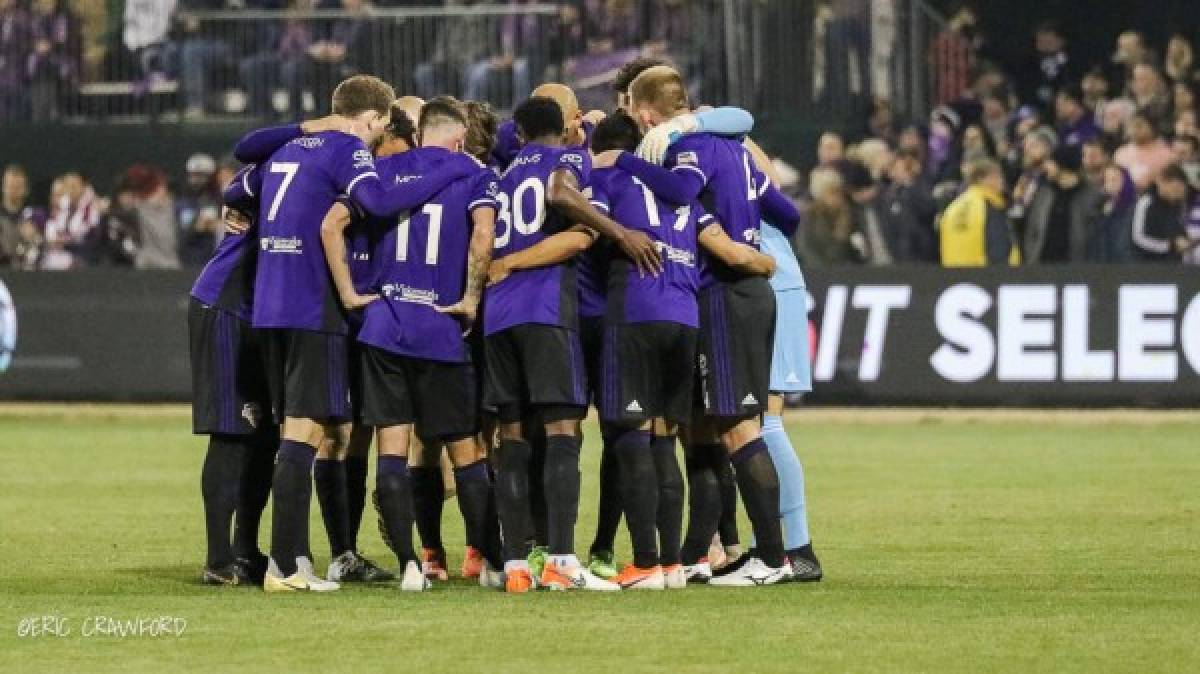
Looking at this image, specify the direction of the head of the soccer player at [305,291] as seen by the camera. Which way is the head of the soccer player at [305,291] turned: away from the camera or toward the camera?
away from the camera

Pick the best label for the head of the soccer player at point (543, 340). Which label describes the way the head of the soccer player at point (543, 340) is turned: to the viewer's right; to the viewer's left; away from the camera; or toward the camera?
away from the camera

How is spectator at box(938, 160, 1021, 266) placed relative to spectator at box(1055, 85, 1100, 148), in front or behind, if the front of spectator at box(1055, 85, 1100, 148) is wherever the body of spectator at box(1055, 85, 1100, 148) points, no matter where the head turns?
in front

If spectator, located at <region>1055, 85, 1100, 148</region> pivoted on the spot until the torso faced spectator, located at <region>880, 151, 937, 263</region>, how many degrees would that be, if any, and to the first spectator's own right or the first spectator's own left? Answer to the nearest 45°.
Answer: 0° — they already face them

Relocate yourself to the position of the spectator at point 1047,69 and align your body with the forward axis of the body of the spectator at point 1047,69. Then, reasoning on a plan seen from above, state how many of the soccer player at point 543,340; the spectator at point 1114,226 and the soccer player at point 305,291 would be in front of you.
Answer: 3

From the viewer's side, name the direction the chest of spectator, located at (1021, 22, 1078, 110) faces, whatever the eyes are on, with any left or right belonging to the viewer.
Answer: facing the viewer

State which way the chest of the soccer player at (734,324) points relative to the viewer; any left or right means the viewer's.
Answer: facing away from the viewer and to the left of the viewer

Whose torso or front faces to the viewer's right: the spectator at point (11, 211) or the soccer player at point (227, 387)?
the soccer player

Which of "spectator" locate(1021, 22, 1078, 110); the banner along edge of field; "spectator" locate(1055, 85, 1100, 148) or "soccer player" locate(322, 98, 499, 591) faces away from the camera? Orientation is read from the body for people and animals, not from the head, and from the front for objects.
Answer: the soccer player

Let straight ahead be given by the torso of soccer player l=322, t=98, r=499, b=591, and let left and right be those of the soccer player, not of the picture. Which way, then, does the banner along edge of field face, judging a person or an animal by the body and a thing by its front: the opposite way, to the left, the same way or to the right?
the opposite way

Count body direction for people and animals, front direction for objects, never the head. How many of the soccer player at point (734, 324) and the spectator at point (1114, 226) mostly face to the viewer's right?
0

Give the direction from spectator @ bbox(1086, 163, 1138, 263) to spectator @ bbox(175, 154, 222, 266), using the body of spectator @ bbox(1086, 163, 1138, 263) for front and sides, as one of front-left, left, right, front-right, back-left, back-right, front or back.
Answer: front-right

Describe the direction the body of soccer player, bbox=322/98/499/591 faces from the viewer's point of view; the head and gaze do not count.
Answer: away from the camera

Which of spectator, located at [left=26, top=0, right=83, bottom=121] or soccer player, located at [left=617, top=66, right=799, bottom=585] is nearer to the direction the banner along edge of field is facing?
the soccer player

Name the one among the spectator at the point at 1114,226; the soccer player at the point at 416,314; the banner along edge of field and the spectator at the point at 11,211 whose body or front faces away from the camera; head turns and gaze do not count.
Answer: the soccer player

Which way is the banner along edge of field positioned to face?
toward the camera
